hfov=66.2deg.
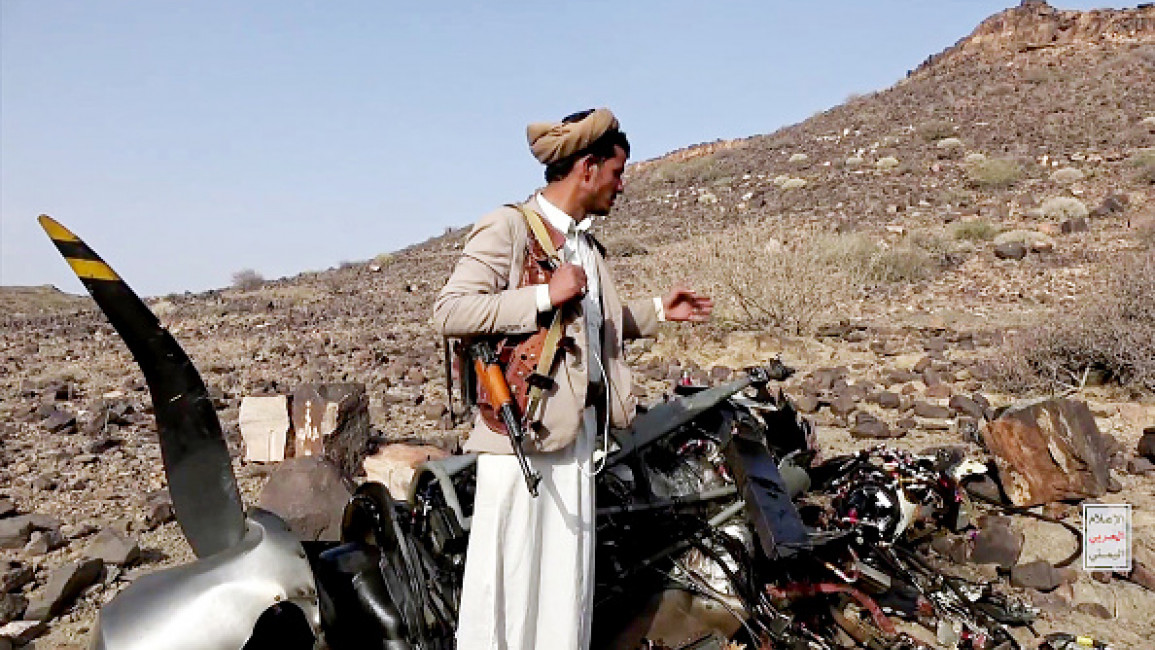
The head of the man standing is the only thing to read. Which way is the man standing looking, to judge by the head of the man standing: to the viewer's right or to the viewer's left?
to the viewer's right

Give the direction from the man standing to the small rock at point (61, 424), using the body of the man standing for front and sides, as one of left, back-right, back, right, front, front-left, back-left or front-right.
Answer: back

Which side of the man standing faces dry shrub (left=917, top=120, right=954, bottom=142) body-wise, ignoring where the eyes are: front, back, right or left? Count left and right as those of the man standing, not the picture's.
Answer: left

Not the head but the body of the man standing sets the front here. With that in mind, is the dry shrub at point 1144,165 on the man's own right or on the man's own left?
on the man's own left

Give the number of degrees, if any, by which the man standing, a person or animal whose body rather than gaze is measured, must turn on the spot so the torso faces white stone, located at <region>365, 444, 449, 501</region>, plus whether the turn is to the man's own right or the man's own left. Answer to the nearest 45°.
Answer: approximately 135° to the man's own left

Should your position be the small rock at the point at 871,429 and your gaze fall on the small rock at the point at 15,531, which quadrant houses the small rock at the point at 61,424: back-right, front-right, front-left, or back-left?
front-right

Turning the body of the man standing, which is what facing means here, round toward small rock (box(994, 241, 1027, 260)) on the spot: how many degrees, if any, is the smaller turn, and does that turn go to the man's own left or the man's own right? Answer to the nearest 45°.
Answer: approximately 90° to the man's own left

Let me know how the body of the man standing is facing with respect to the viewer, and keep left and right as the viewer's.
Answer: facing the viewer and to the right of the viewer

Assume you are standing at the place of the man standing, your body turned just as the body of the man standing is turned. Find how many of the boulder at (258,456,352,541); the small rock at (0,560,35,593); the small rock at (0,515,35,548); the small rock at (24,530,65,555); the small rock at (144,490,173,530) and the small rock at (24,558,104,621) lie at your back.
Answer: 6

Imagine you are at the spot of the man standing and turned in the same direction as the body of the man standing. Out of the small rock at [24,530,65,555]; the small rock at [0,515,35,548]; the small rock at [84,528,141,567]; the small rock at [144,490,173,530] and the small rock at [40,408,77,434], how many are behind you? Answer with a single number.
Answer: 5

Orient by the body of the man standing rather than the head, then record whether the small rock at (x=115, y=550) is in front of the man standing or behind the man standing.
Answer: behind

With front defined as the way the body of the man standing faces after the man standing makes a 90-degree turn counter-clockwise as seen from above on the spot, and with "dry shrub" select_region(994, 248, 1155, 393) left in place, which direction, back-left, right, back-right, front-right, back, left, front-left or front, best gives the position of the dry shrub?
front

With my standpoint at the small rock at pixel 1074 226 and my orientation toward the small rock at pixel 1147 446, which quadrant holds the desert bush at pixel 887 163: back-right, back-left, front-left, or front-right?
back-right

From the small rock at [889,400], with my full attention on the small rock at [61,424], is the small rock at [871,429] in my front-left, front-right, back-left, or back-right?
front-left
